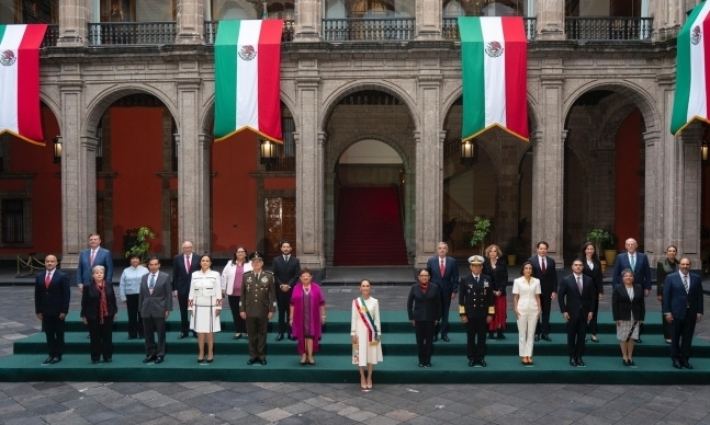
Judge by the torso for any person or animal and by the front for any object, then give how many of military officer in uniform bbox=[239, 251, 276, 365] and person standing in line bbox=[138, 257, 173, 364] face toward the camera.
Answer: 2

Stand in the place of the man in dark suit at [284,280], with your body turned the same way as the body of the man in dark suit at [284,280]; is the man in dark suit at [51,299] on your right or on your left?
on your right

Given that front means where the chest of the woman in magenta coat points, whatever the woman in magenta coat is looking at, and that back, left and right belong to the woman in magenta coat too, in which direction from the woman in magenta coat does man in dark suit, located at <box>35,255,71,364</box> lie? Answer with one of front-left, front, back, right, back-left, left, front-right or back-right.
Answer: right

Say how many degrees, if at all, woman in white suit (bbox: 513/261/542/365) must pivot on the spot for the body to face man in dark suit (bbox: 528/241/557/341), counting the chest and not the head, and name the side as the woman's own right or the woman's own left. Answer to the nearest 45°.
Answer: approximately 180°

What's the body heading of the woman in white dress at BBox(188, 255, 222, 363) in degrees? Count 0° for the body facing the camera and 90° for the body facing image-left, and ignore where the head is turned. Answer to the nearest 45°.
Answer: approximately 0°

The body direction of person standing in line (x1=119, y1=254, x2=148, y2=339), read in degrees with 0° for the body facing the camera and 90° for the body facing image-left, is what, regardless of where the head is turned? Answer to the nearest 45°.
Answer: approximately 0°

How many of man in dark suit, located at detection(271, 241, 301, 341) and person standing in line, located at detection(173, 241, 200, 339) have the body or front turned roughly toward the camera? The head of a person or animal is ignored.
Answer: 2

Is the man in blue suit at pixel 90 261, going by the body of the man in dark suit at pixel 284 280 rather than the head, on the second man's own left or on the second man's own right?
on the second man's own right

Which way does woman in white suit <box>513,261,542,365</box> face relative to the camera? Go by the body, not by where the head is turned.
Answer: toward the camera

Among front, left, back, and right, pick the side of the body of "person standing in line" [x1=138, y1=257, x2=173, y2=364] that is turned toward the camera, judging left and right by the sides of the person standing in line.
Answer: front

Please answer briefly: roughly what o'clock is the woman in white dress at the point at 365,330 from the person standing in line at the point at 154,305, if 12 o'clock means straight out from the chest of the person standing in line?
The woman in white dress is roughly at 10 o'clock from the person standing in line.

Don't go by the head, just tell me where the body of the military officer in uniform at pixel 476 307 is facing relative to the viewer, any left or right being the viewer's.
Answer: facing the viewer
